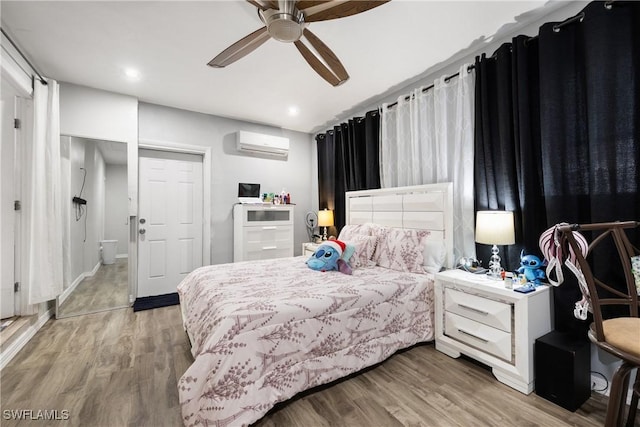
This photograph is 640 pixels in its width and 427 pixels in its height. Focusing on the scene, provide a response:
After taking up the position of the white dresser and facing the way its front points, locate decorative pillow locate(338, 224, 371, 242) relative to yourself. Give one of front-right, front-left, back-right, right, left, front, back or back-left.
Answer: front-left

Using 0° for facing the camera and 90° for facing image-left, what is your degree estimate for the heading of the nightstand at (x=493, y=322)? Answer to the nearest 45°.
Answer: approximately 45°

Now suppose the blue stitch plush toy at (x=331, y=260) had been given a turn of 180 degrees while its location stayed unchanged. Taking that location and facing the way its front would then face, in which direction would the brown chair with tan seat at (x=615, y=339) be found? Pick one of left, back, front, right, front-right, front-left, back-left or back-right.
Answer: right

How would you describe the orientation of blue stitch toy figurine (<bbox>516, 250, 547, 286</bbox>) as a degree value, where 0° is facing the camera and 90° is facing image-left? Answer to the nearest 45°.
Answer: approximately 45°

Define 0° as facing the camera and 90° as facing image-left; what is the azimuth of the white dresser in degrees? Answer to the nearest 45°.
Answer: approximately 0°

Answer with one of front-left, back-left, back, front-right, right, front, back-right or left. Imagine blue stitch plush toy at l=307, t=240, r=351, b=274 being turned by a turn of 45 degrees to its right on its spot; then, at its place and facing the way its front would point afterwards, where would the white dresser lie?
front-right

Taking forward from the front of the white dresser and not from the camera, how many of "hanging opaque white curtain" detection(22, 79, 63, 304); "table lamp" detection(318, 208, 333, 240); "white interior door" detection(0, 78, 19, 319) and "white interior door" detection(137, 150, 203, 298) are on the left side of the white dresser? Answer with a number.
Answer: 1

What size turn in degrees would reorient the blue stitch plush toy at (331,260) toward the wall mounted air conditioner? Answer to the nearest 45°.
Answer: approximately 90° to its right

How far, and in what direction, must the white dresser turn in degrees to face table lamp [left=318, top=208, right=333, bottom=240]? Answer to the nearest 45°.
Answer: approximately 90° to its left
